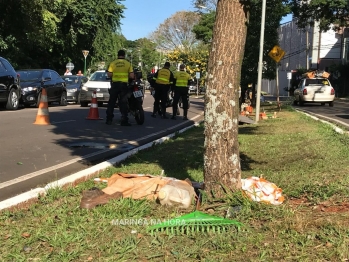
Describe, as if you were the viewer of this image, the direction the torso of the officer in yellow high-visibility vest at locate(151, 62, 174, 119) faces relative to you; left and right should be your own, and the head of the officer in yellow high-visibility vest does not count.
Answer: facing away from the viewer

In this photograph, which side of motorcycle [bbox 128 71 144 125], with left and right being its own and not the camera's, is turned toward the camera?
back

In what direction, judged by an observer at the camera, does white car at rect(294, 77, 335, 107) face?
facing away from the viewer

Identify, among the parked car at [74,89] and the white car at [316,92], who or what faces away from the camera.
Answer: the white car

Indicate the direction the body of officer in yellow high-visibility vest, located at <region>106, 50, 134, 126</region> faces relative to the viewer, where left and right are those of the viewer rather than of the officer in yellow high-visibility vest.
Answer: facing away from the viewer

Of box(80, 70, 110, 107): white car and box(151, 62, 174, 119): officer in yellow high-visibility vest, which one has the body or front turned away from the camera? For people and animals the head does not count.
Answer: the officer in yellow high-visibility vest

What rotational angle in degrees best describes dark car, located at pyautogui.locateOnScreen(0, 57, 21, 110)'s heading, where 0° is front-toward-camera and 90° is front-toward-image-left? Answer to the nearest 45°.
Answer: approximately 45°

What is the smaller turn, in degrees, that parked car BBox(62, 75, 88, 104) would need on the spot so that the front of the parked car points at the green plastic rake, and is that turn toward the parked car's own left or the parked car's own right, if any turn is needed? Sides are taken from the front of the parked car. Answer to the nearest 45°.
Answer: approximately 45° to the parked car's own left

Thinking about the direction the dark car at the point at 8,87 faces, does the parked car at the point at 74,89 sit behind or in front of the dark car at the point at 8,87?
behind
